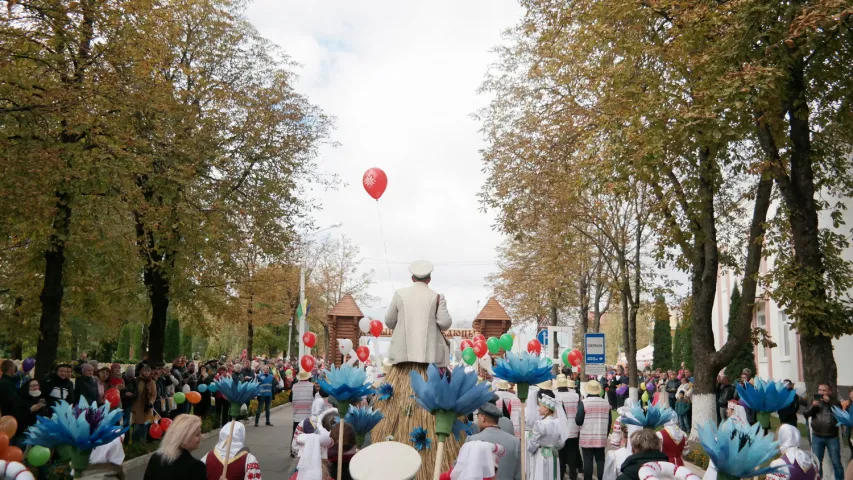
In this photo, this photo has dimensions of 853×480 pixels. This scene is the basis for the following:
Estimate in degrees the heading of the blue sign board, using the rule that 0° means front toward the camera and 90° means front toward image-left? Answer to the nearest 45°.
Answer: approximately 0°

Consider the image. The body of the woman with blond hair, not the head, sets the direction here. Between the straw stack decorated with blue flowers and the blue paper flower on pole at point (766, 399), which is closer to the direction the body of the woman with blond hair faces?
the straw stack decorated with blue flowers

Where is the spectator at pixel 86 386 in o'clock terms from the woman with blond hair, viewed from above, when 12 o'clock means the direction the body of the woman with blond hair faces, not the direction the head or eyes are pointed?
The spectator is roughly at 10 o'clock from the woman with blond hair.

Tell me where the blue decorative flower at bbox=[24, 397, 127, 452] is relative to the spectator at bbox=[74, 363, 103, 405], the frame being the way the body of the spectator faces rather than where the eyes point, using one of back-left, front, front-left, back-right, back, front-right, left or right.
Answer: front-right

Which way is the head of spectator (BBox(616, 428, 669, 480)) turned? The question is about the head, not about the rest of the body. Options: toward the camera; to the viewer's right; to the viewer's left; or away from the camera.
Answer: away from the camera

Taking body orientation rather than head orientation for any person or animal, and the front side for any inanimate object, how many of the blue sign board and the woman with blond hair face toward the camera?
1

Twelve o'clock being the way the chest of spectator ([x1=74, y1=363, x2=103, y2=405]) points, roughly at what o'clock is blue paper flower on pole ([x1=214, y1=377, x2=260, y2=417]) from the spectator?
The blue paper flower on pole is roughly at 1 o'clock from the spectator.

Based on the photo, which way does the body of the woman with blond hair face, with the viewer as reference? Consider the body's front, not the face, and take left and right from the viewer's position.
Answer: facing away from the viewer and to the right of the viewer

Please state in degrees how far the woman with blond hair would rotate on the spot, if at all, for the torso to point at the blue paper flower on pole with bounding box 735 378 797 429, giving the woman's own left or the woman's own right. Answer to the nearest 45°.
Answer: approximately 45° to the woman's own right

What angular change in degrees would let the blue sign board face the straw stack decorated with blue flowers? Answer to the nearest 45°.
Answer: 0° — it already faces it

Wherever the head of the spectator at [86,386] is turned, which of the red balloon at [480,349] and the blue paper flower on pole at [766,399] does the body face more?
the blue paper flower on pole

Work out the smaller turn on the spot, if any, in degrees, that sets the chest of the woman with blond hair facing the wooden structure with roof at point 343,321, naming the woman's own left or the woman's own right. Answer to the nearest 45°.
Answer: approximately 45° to the woman's own left

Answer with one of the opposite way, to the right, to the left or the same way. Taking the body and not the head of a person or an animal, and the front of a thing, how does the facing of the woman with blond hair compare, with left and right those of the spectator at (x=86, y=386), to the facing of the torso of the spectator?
to the left

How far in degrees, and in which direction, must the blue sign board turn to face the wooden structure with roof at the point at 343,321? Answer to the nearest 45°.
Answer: approximately 135° to its right

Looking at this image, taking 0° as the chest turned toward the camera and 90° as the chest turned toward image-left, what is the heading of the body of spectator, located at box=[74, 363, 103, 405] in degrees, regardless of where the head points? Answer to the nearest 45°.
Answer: approximately 315°

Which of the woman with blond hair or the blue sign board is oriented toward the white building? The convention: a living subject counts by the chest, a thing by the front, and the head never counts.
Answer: the woman with blond hair
